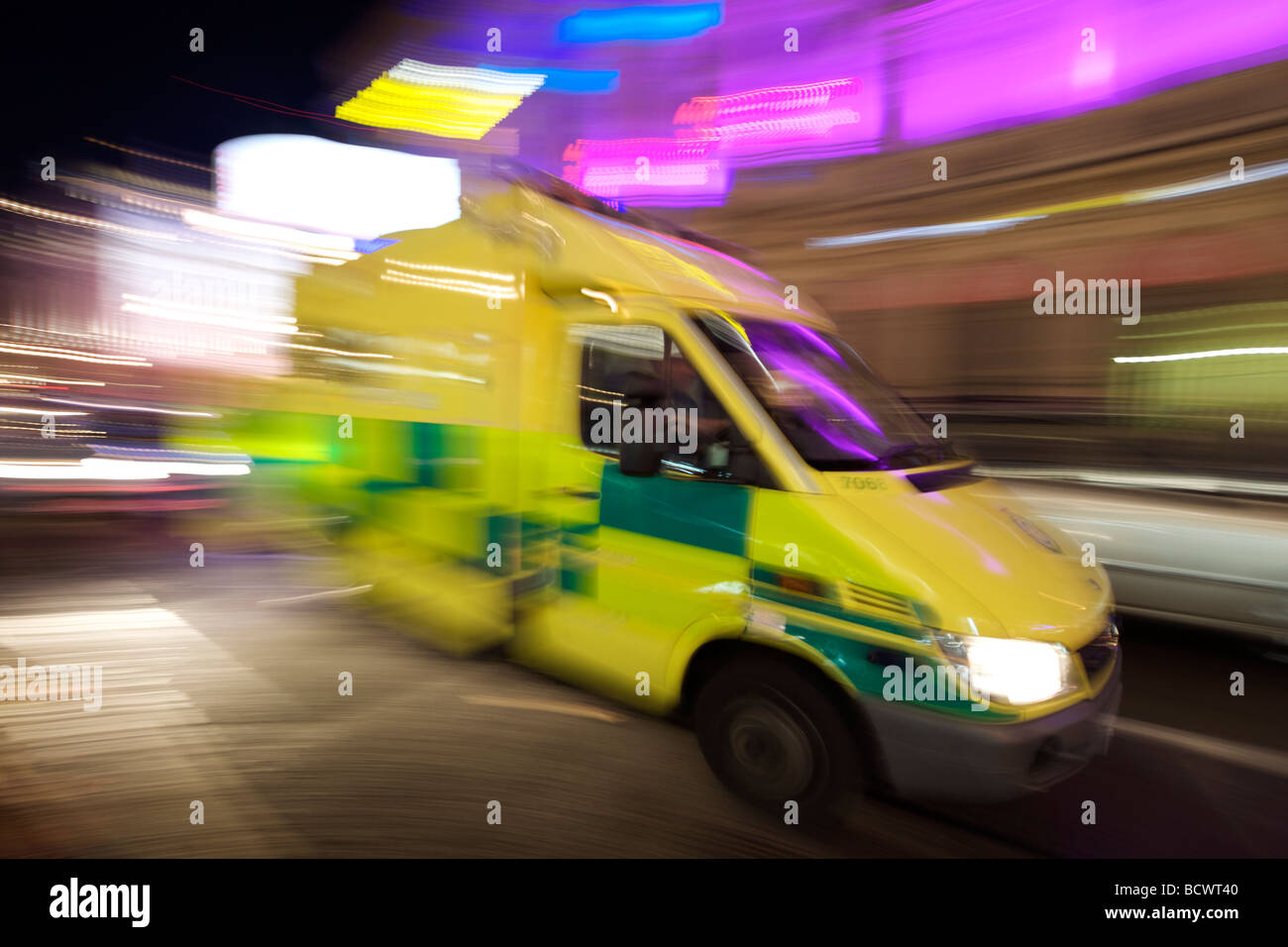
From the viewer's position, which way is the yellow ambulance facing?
facing the viewer and to the right of the viewer

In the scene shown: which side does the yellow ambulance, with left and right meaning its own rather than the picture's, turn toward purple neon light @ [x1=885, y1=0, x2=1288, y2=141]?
left
